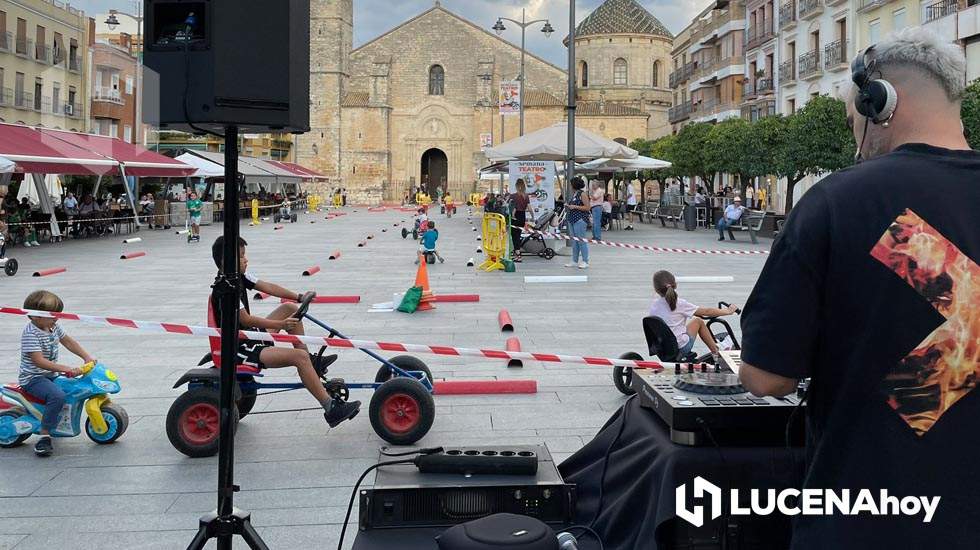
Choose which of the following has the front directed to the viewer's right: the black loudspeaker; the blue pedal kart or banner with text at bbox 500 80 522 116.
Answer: the blue pedal kart

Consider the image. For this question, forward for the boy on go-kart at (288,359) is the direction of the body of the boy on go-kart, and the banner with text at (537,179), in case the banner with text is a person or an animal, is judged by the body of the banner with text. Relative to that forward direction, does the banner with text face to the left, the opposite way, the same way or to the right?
to the right

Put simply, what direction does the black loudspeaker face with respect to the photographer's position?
facing away from the viewer

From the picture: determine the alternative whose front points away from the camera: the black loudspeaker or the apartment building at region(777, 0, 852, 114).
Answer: the black loudspeaker

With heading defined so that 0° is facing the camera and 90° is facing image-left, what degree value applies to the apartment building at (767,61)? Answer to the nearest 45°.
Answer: approximately 45°

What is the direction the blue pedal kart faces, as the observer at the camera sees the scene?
facing to the right of the viewer

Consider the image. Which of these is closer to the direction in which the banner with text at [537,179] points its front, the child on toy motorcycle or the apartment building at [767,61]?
the child on toy motorcycle

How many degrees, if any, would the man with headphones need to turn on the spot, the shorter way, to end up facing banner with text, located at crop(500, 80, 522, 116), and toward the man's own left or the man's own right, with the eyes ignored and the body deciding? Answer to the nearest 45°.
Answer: approximately 45° to the man's own right

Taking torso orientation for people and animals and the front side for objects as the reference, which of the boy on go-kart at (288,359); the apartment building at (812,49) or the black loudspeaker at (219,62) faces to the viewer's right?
the boy on go-kart

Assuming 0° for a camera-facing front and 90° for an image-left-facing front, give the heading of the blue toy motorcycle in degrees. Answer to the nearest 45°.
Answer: approximately 270°

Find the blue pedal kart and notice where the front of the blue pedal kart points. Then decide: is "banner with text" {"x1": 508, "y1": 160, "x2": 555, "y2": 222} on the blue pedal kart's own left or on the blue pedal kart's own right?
on the blue pedal kart's own left
